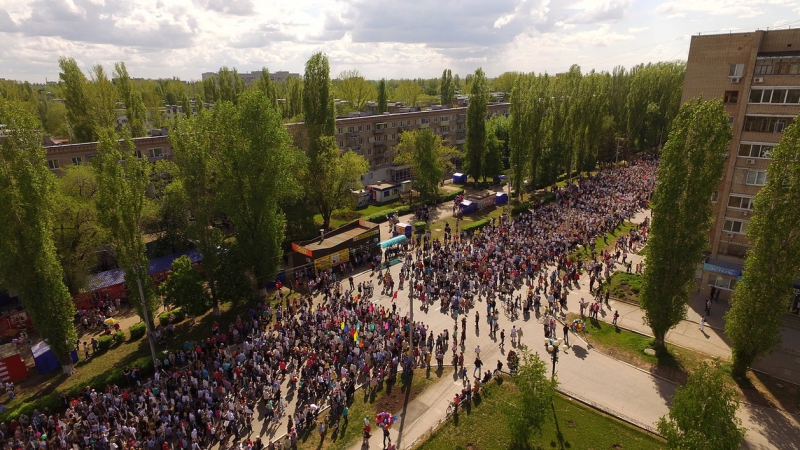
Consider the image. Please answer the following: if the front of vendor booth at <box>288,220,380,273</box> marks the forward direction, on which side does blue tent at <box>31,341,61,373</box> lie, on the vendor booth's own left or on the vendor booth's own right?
on the vendor booth's own right

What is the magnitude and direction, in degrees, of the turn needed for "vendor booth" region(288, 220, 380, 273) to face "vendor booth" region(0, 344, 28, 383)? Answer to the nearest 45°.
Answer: approximately 90° to its right

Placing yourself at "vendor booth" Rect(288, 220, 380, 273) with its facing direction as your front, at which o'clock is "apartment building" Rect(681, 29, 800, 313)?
The apartment building is roughly at 11 o'clock from the vendor booth.

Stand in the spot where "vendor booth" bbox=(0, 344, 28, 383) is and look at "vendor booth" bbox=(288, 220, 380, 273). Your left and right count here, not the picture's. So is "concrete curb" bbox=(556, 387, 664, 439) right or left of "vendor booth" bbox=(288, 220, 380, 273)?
right

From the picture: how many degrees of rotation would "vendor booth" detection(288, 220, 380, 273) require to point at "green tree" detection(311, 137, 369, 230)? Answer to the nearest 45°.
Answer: approximately 135° to its left

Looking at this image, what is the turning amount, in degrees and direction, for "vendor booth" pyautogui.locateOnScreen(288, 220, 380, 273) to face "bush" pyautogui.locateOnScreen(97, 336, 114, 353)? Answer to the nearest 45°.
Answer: approximately 90° to its right

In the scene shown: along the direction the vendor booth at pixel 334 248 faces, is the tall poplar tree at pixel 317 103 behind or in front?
behind

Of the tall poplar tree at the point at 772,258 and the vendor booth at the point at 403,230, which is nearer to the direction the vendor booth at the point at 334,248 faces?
the tall poplar tree

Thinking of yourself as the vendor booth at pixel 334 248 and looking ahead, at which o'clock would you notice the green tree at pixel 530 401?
The green tree is roughly at 1 o'clock from the vendor booth.

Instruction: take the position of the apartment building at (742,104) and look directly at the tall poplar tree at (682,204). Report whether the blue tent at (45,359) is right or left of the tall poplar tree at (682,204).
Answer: right

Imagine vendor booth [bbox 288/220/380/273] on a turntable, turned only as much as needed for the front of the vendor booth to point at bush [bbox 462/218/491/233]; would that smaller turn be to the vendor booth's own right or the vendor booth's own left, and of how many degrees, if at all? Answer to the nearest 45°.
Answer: approximately 90° to the vendor booth's own left

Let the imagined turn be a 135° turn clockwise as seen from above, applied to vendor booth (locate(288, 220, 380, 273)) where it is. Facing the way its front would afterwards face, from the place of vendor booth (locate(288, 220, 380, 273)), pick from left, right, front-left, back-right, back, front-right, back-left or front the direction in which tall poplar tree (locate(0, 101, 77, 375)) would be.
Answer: front-left

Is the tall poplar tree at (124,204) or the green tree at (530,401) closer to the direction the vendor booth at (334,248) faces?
the green tree

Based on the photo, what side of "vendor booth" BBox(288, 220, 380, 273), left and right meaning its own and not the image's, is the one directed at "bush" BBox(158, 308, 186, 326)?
right

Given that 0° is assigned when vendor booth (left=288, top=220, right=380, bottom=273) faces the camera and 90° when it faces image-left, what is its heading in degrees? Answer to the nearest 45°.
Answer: approximately 315°

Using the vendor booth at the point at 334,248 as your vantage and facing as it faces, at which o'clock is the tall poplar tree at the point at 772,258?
The tall poplar tree is roughly at 12 o'clock from the vendor booth.

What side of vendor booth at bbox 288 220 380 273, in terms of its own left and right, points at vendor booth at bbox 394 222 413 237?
left
